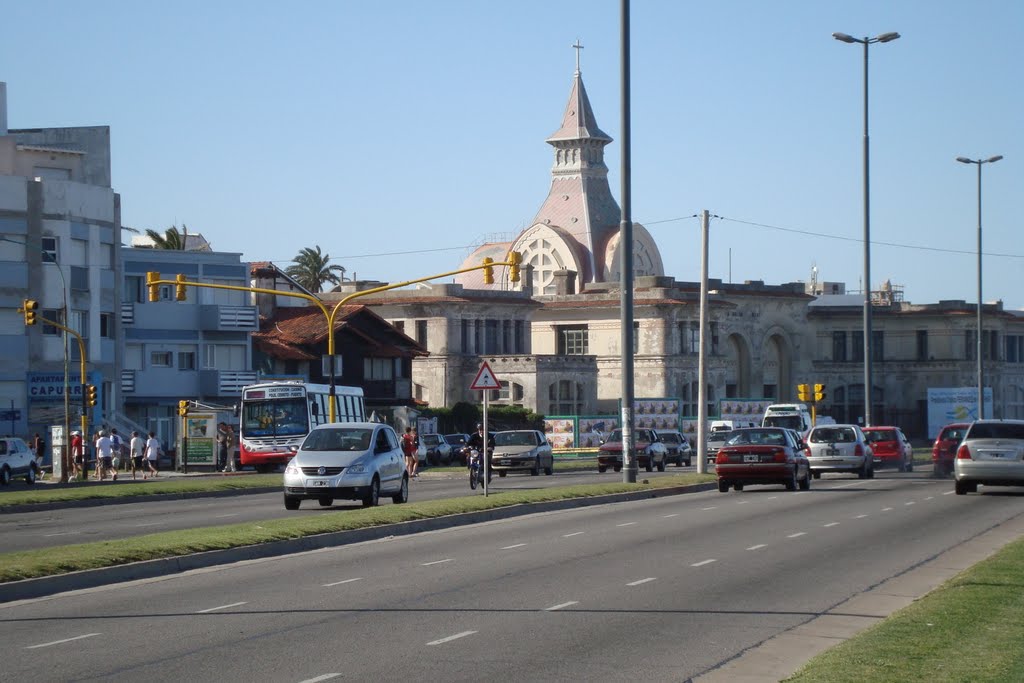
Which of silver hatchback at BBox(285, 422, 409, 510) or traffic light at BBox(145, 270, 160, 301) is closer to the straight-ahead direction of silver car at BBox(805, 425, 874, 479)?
the traffic light

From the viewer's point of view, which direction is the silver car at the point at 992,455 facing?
away from the camera

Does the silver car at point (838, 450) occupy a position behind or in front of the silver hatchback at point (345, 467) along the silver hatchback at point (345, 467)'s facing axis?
behind

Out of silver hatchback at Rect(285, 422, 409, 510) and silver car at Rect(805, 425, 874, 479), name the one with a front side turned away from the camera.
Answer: the silver car

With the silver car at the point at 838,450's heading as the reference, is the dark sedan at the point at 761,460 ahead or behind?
behind

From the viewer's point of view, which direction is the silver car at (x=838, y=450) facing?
away from the camera

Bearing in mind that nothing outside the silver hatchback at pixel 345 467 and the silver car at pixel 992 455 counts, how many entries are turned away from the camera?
1

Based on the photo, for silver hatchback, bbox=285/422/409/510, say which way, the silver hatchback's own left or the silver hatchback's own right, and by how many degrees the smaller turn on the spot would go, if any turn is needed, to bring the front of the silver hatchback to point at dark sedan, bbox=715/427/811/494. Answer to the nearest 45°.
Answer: approximately 180°

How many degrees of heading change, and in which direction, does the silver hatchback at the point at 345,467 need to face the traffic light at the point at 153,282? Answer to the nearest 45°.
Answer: approximately 135° to its right

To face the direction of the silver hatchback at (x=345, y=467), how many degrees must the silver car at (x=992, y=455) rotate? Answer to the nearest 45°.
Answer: approximately 135° to its left

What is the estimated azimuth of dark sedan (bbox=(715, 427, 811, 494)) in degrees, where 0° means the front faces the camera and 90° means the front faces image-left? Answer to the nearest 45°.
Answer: approximately 180°

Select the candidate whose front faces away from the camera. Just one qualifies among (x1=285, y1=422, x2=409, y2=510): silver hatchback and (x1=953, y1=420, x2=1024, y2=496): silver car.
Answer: the silver car
